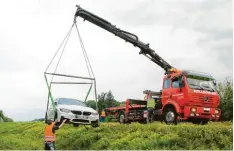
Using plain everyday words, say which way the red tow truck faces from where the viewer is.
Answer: facing the viewer and to the right of the viewer

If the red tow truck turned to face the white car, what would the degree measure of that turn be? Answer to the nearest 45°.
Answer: approximately 90° to its right

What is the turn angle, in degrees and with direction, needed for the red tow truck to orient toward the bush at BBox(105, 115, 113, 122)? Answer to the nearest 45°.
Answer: approximately 180°

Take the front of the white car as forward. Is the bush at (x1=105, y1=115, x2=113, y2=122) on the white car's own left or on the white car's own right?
on the white car's own left

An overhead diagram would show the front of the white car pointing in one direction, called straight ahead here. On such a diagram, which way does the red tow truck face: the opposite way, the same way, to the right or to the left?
the same way

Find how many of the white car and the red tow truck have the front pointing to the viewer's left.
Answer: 0
